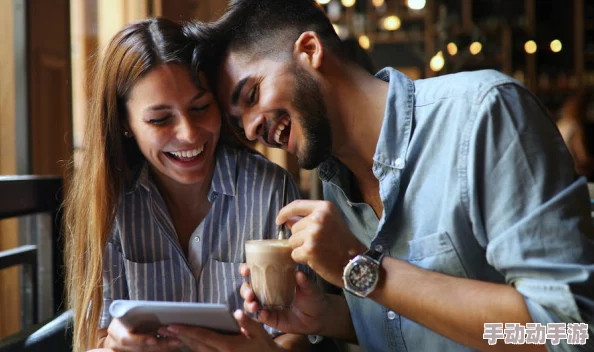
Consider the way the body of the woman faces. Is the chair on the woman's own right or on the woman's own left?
on the woman's own right

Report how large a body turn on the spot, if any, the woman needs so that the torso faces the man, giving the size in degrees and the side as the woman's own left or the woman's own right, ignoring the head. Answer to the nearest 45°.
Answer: approximately 45° to the woman's own left

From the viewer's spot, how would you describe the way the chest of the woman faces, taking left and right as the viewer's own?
facing the viewer

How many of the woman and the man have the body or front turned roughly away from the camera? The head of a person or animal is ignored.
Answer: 0

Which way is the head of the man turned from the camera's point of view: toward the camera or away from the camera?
toward the camera
